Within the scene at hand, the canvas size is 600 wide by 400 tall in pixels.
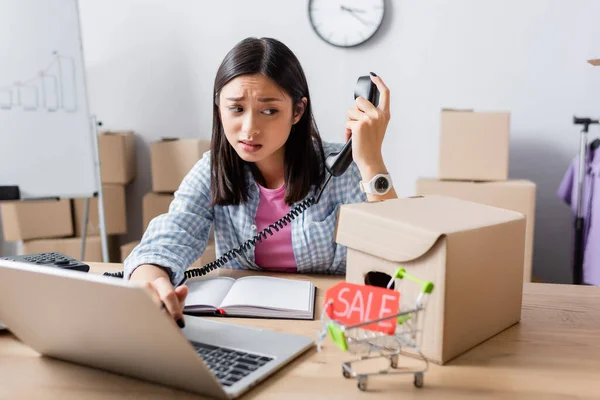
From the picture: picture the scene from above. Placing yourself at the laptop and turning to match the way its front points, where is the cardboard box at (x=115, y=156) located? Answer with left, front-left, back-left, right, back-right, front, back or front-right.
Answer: front-left

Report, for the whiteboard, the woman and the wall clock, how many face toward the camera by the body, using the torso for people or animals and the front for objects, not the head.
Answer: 3

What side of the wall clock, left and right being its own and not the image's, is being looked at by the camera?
front

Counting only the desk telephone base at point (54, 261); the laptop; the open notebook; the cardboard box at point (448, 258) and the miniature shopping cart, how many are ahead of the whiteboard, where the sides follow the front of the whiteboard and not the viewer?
5

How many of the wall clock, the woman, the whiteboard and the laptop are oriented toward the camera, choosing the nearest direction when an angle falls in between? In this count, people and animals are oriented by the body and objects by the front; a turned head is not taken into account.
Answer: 3

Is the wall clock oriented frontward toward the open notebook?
yes

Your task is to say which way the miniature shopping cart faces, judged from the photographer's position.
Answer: facing the viewer and to the left of the viewer

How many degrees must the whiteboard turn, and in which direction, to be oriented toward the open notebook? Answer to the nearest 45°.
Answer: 0° — it already faces it

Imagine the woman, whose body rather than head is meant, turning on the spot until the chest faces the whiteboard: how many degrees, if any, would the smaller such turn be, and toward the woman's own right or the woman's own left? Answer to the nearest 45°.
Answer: approximately 135° to the woman's own right

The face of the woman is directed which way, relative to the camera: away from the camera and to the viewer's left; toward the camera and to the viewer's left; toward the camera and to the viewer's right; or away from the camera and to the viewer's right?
toward the camera and to the viewer's left

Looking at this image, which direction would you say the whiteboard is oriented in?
toward the camera

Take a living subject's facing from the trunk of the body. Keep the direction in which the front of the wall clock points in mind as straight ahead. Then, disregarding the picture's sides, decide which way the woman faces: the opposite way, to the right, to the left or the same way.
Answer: the same way

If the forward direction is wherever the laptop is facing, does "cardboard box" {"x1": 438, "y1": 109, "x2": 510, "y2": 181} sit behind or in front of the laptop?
in front

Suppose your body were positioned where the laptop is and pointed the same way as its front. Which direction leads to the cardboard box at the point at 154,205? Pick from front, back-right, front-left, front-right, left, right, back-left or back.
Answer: front-left

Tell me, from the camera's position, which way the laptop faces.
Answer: facing away from the viewer and to the right of the viewer

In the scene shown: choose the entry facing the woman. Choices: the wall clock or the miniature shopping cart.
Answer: the wall clock
